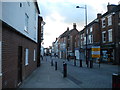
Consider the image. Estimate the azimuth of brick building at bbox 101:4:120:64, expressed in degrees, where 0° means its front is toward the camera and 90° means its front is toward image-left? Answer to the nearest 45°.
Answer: approximately 45°
